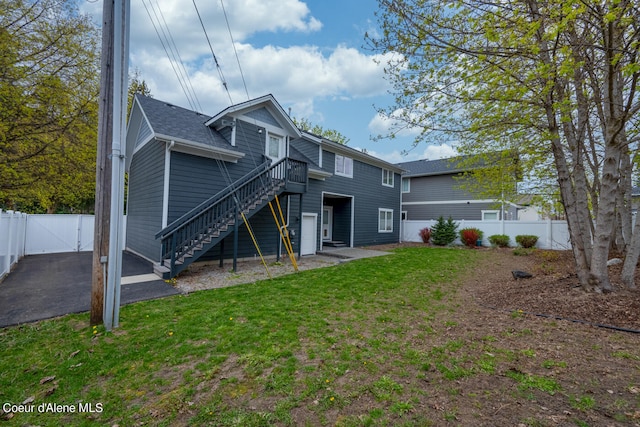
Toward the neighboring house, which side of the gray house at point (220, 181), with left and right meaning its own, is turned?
left

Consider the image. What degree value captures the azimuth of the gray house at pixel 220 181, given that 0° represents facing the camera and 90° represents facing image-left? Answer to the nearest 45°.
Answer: approximately 315°

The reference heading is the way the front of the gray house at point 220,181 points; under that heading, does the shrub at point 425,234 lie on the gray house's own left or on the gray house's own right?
on the gray house's own left

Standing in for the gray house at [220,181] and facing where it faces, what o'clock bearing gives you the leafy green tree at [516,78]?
The leafy green tree is roughly at 12 o'clock from the gray house.

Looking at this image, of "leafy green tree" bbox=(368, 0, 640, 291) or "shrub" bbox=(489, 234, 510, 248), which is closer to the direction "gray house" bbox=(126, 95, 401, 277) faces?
the leafy green tree

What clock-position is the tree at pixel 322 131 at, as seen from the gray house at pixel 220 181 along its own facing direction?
The tree is roughly at 8 o'clock from the gray house.

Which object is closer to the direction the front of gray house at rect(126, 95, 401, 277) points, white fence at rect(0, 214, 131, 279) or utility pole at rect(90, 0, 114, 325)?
the utility pole

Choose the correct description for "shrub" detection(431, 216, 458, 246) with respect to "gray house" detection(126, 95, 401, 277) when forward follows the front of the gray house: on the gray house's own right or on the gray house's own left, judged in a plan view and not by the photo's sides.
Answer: on the gray house's own left

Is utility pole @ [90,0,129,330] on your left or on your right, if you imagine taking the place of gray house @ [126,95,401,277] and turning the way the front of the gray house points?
on your right

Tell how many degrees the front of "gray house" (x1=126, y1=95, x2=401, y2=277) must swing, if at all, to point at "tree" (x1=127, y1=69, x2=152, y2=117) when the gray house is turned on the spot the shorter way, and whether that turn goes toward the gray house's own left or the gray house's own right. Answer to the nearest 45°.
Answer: approximately 180°
